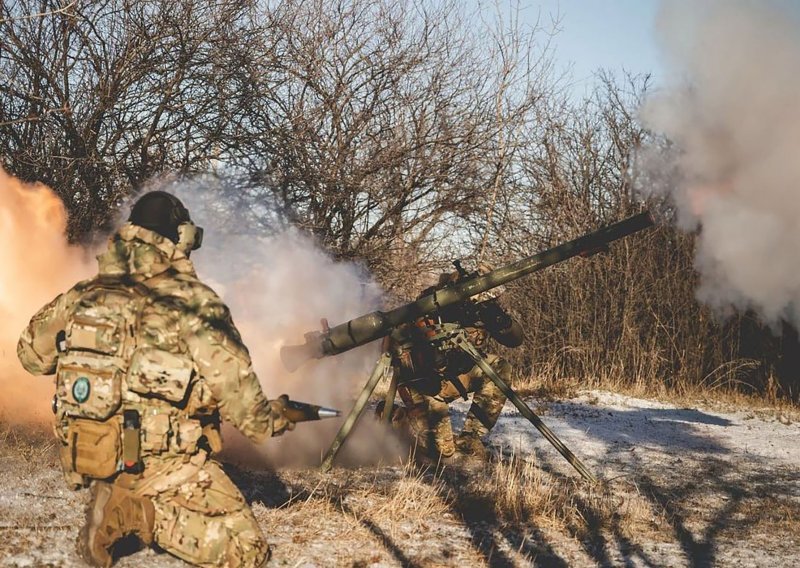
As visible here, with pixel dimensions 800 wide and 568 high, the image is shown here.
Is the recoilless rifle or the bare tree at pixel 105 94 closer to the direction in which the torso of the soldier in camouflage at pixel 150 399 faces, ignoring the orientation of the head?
the recoilless rifle

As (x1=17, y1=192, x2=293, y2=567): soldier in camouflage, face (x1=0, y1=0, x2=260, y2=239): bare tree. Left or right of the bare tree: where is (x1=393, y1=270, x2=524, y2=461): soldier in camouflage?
right

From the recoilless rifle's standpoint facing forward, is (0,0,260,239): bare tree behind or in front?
behind

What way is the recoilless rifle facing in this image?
to the viewer's right

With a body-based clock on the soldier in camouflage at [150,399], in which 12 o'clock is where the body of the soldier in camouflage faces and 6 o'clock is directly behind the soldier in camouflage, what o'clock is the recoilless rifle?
The recoilless rifle is roughly at 12 o'clock from the soldier in camouflage.

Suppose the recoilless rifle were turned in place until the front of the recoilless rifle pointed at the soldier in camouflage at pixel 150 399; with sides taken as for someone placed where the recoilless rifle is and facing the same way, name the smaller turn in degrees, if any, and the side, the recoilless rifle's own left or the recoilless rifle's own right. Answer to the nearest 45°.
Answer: approximately 135° to the recoilless rifle's own right

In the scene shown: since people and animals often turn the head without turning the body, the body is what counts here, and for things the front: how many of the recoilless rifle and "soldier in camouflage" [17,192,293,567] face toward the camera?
0

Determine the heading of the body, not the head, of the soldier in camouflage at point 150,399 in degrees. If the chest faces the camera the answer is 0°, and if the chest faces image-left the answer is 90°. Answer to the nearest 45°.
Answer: approximately 225°

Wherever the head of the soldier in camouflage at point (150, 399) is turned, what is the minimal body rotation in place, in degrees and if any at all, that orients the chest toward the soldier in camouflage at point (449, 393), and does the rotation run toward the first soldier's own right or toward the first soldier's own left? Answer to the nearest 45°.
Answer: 0° — they already face them

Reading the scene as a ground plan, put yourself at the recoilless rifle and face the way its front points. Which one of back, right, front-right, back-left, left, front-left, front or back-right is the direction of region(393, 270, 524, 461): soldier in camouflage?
left

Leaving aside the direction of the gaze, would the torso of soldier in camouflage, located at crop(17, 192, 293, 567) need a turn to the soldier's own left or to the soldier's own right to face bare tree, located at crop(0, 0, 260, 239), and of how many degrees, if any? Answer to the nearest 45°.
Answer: approximately 45° to the soldier's own left
